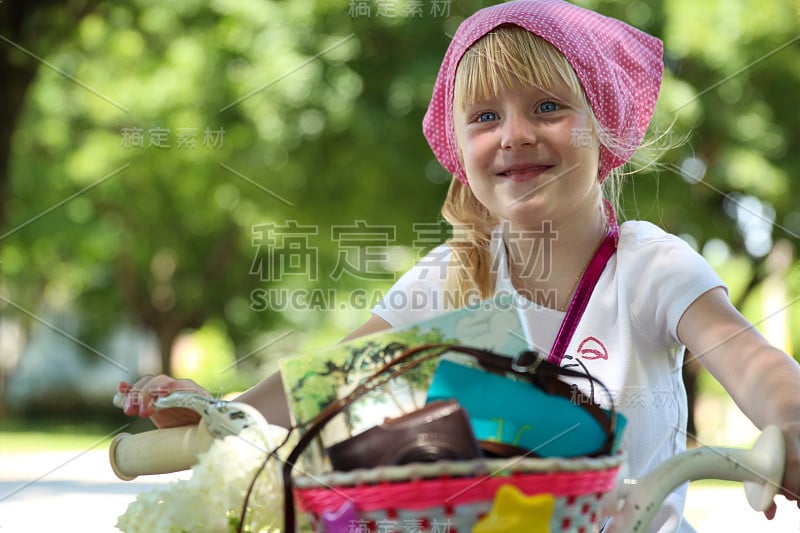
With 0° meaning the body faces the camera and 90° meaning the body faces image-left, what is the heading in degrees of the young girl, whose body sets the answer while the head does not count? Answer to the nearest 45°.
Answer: approximately 0°

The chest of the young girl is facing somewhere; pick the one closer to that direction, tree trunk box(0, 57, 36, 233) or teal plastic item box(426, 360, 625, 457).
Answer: the teal plastic item

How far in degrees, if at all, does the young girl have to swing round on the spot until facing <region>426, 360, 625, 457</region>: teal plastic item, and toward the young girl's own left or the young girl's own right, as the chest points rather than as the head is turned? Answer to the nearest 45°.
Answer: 0° — they already face it

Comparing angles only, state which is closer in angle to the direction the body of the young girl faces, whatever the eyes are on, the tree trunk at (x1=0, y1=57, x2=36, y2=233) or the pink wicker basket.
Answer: the pink wicker basket

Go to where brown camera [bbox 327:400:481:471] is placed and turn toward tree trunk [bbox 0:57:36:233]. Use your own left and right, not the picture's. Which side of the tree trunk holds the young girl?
right

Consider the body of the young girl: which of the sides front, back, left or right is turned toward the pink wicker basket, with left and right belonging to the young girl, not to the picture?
front

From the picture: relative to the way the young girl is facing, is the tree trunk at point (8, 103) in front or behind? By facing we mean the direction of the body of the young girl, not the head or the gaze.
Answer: behind

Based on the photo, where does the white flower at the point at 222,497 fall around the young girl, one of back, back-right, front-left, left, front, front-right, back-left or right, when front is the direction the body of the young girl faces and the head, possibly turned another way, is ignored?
front-right
